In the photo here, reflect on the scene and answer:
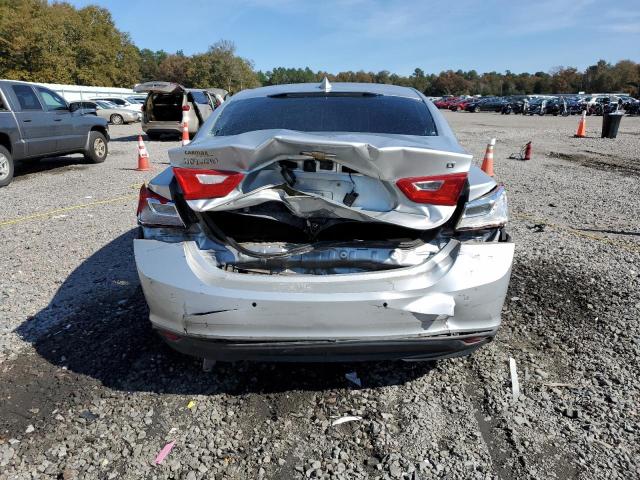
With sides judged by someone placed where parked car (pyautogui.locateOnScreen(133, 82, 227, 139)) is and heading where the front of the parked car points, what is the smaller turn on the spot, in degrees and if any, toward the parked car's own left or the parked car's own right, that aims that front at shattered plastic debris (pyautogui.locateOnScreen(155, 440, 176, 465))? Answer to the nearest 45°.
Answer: approximately 135° to the parked car's own right

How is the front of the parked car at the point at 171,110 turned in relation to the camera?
facing away from the viewer and to the right of the viewer

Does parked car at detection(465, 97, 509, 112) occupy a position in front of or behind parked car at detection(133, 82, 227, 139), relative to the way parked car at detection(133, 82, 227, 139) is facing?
in front

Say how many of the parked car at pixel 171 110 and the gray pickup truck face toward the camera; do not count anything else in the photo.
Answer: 0

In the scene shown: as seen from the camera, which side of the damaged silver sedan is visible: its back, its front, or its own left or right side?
back

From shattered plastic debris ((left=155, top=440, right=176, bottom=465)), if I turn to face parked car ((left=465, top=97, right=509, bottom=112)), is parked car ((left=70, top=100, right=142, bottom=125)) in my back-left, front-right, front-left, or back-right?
front-left

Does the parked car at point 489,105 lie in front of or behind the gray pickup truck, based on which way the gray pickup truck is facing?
in front

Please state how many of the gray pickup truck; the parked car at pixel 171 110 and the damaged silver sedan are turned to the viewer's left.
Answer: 0

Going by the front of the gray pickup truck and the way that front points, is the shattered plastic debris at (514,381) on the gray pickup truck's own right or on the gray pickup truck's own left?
on the gray pickup truck's own right

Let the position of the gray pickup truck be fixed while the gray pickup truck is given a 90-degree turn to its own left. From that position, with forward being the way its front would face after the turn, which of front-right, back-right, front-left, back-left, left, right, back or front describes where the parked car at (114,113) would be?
front-right

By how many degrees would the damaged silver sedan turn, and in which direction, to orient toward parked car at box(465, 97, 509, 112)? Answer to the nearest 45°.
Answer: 0° — it already faces it

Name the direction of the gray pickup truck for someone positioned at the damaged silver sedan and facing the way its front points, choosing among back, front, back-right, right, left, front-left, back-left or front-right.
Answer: front-left

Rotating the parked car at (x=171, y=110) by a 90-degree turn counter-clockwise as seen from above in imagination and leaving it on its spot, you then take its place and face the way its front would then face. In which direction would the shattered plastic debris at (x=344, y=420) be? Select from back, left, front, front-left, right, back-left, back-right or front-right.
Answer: back-left

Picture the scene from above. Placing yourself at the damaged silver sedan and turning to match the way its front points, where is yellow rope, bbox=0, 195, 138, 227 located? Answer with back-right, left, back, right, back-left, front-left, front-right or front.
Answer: front-left
